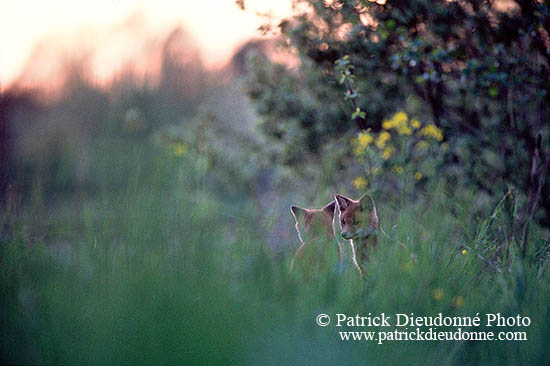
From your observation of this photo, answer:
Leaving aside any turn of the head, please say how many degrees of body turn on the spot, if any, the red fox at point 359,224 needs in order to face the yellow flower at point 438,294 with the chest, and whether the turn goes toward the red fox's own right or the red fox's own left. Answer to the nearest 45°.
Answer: approximately 90° to the red fox's own left
